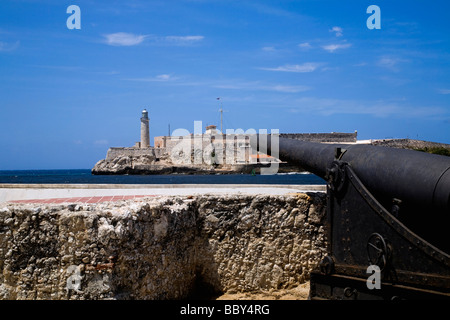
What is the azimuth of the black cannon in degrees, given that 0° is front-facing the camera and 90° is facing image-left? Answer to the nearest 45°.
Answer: approximately 135°

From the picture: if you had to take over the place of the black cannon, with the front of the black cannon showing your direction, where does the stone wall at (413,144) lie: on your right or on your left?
on your right
